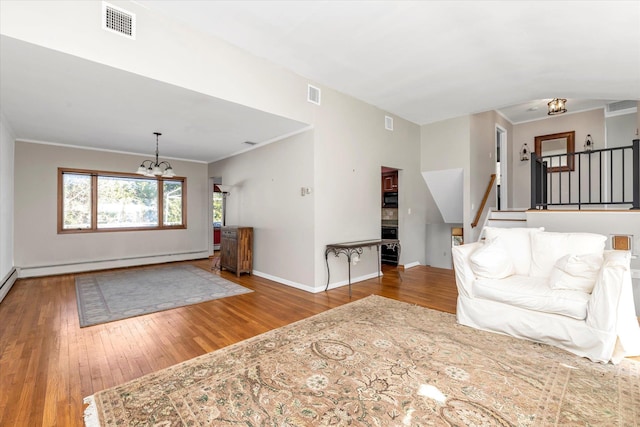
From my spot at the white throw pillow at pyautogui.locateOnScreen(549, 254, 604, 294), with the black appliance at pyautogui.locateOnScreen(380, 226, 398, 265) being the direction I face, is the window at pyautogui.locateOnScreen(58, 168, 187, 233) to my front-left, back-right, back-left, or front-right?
front-left

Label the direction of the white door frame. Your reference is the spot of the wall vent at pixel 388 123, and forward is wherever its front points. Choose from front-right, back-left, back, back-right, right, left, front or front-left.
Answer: left

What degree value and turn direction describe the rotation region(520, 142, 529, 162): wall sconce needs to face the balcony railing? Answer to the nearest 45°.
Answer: approximately 45° to its left

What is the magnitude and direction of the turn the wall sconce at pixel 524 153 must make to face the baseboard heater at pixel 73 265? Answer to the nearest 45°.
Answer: approximately 45° to its right

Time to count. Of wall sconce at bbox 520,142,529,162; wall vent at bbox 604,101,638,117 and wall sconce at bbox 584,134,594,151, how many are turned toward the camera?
3

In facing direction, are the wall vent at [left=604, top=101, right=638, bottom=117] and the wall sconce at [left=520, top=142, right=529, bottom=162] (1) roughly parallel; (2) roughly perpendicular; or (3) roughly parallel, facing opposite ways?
roughly parallel

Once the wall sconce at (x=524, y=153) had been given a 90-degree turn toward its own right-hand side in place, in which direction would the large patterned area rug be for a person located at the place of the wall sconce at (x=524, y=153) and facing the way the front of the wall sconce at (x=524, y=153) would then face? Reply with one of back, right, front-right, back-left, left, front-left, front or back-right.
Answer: left

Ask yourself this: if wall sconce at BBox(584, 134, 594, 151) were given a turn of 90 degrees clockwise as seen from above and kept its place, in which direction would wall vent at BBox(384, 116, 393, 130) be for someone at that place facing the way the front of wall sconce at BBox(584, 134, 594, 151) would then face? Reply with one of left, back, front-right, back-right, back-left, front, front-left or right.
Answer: front-left

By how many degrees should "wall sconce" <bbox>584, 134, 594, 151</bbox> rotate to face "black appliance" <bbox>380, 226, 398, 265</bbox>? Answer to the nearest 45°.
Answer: approximately 45° to its right

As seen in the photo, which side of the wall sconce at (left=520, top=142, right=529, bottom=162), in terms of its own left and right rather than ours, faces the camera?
front

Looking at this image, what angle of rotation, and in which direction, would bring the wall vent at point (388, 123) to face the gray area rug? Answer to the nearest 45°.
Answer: approximately 90° to its right

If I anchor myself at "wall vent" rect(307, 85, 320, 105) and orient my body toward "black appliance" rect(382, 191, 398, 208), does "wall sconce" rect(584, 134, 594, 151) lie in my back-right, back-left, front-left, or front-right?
front-right

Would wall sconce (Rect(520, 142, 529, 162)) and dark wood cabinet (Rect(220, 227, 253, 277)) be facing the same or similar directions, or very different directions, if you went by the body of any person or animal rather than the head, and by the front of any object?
same or similar directions

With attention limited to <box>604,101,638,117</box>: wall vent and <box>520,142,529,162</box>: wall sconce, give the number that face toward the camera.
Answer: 2

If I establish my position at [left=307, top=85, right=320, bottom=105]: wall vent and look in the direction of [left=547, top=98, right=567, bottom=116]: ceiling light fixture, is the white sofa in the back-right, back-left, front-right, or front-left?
front-right

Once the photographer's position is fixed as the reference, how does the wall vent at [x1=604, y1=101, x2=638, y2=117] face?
facing the viewer
